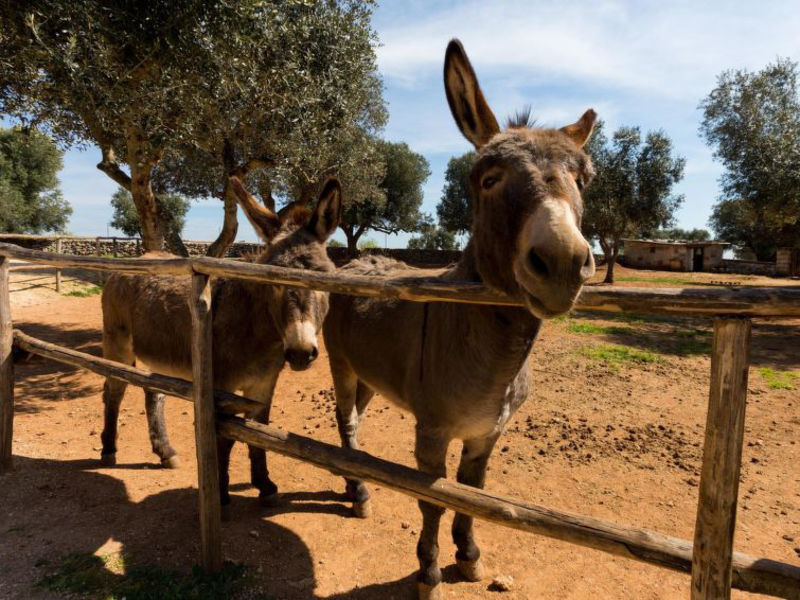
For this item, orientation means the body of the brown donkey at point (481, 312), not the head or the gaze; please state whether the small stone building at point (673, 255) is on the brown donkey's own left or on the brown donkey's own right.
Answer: on the brown donkey's own left

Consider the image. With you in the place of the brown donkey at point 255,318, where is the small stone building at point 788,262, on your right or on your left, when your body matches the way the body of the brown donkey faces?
on your left

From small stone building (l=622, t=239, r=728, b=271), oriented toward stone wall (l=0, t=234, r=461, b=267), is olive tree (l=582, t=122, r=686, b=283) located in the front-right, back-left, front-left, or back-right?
front-left

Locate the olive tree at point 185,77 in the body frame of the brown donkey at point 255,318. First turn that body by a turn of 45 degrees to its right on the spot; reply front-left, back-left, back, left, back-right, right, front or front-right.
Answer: back

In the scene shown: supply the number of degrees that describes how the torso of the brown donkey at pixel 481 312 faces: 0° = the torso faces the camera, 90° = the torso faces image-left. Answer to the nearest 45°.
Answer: approximately 315°

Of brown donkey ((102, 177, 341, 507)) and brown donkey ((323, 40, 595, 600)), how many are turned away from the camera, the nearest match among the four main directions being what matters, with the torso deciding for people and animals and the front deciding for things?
0

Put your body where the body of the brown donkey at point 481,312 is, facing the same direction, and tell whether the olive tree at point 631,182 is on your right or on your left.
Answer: on your left

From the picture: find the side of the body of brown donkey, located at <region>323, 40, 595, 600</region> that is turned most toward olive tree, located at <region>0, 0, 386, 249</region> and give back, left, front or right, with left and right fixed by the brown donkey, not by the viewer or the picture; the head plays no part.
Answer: back

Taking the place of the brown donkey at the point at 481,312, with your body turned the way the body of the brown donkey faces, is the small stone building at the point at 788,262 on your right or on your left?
on your left

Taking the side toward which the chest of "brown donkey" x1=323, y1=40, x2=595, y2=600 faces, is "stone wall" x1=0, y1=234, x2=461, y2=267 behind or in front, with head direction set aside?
behind

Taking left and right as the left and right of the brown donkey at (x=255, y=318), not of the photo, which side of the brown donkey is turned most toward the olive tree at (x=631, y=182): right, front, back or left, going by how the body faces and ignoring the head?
left

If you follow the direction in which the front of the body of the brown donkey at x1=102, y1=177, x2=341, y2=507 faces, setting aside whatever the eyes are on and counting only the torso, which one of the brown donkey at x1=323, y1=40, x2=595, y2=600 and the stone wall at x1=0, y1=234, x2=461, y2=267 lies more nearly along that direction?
the brown donkey
